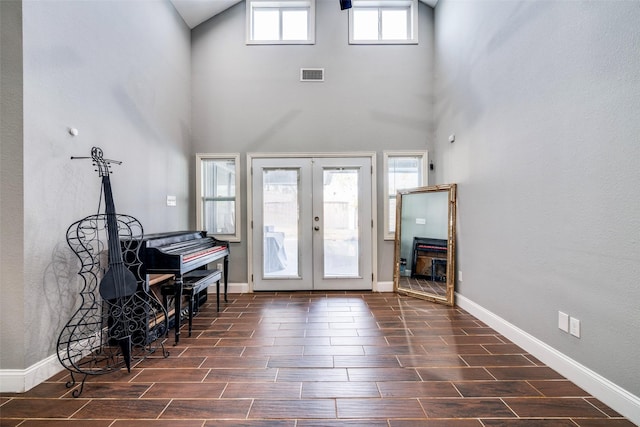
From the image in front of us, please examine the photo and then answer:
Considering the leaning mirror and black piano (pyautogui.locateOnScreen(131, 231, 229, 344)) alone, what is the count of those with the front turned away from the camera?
0

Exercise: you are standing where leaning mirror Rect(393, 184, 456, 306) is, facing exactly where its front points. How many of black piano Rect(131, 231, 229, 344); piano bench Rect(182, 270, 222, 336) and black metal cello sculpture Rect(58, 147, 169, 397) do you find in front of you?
3

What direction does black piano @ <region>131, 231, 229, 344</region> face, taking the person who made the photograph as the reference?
facing the viewer and to the right of the viewer

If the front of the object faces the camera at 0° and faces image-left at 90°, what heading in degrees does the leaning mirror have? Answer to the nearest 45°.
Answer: approximately 45°

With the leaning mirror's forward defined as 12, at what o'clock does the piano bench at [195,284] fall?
The piano bench is roughly at 12 o'clock from the leaning mirror.

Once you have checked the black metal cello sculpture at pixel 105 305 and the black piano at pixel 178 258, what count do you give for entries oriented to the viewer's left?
0

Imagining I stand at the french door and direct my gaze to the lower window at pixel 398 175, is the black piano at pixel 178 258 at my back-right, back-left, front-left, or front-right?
back-right

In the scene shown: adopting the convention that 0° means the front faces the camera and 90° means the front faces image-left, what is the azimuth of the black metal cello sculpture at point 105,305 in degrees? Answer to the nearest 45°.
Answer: approximately 315°

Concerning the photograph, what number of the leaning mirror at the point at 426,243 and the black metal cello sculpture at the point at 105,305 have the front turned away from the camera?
0
